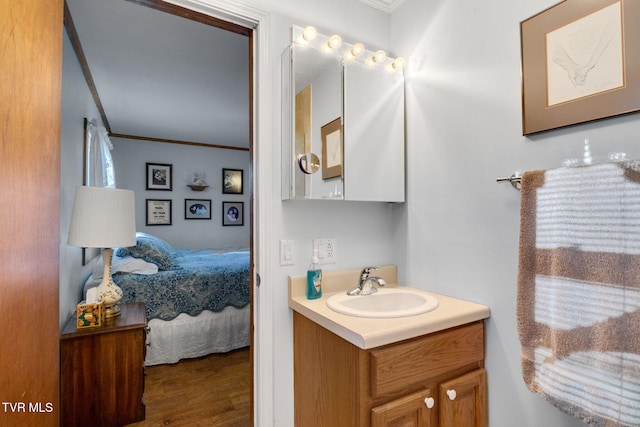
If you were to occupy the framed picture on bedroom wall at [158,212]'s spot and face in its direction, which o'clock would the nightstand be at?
The nightstand is roughly at 12 o'clock from the framed picture on bedroom wall.

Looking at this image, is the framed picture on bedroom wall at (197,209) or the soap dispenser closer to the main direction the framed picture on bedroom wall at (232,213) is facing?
the soap dispenser

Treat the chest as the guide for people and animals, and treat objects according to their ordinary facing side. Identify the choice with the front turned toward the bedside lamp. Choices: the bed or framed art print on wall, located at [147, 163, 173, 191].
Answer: the framed art print on wall

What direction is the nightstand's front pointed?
to the viewer's right

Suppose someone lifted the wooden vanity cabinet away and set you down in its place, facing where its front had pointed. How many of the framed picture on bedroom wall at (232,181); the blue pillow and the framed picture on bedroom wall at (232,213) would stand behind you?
3

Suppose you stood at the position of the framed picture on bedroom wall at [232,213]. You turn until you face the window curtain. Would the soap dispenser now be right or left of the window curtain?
left

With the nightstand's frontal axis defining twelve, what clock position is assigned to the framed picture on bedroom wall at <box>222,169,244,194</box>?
The framed picture on bedroom wall is roughly at 10 o'clock from the nightstand.

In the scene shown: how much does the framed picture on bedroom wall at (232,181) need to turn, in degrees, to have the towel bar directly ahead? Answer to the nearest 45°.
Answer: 0° — it already faces it

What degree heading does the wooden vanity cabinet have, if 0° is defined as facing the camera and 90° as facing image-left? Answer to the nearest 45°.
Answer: approximately 315°

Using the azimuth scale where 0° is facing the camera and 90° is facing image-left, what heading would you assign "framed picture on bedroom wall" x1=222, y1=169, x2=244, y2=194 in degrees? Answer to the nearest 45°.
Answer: approximately 0°

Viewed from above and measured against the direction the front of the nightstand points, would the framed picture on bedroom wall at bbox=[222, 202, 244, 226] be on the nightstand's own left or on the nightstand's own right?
on the nightstand's own left

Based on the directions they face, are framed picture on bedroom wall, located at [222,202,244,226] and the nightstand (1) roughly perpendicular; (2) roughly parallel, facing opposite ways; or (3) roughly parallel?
roughly perpendicular

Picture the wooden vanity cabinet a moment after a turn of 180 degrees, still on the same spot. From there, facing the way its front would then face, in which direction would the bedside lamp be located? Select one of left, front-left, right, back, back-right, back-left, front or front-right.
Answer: front-left

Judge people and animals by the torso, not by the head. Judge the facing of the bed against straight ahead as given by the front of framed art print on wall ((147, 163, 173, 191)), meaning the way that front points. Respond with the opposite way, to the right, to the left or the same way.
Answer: to the left
